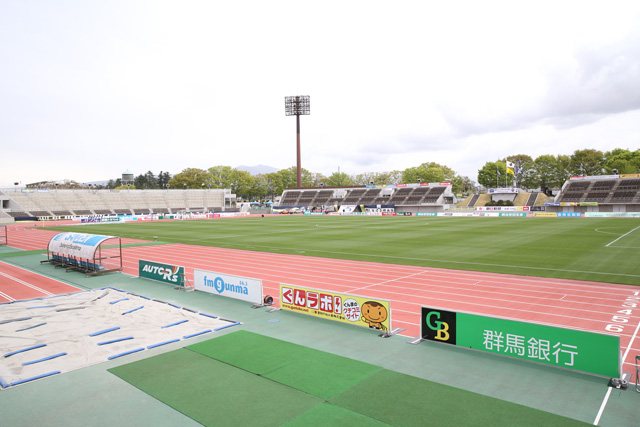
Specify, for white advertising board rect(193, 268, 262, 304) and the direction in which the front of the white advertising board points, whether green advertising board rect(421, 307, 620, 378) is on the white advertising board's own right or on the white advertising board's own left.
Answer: on the white advertising board's own left

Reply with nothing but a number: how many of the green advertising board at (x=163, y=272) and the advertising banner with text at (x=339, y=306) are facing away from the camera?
0

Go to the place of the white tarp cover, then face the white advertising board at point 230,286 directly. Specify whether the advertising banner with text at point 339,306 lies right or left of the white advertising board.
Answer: right

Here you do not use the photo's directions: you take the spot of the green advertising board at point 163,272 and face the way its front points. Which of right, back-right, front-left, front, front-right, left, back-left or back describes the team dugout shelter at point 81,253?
right

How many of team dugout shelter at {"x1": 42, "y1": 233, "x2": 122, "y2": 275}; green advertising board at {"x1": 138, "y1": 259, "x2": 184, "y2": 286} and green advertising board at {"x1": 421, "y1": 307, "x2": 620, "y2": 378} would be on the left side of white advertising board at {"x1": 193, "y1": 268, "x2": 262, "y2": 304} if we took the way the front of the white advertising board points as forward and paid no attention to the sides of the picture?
1

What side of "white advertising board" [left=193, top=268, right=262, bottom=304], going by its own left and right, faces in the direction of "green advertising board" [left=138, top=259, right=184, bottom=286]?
right

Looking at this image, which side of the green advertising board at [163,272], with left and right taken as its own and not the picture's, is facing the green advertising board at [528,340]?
left

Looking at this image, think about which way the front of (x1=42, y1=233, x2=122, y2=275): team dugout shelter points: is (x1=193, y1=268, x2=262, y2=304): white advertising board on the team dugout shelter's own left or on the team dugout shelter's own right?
on the team dugout shelter's own right

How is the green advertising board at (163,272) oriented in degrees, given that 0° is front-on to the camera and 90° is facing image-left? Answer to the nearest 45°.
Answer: approximately 45°

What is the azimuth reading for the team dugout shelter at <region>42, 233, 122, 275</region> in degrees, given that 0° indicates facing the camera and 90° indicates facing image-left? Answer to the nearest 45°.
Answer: approximately 225°

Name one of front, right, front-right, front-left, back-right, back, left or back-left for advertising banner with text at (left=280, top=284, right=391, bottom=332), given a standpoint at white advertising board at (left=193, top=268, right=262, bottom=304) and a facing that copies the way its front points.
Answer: left

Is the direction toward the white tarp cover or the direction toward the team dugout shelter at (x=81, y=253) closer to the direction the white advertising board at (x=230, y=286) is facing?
the white tarp cover
